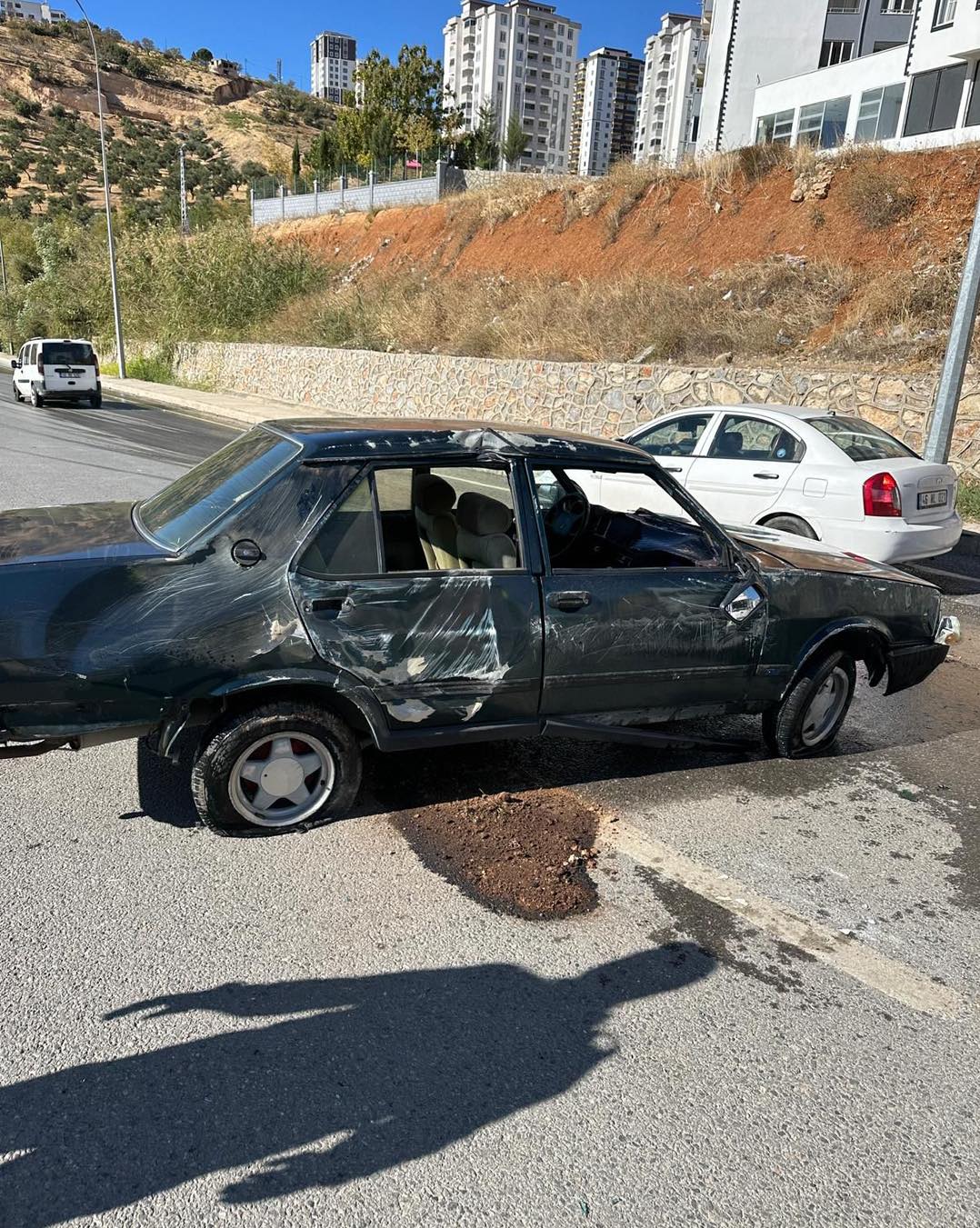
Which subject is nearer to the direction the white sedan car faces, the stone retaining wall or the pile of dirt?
the stone retaining wall

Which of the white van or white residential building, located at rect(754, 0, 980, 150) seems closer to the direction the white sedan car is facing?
the white van

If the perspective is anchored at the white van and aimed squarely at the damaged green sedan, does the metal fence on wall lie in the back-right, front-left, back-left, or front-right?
back-left

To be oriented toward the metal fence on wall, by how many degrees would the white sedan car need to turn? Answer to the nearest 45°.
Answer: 0° — it already faces it

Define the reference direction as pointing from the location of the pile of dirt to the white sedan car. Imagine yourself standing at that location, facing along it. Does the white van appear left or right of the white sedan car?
left

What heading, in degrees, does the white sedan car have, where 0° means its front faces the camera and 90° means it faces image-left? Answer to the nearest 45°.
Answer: approximately 135°

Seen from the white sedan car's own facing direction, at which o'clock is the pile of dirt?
The pile of dirt is roughly at 8 o'clock from the white sedan car.

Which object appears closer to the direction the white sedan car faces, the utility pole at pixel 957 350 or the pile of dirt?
the utility pole

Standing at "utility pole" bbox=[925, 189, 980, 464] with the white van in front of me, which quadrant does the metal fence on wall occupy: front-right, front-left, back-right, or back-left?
front-right

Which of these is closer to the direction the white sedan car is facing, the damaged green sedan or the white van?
the white van

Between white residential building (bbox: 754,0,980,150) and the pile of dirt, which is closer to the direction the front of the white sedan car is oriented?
the white residential building

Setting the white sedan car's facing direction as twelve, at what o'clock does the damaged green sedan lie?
The damaged green sedan is roughly at 8 o'clock from the white sedan car.

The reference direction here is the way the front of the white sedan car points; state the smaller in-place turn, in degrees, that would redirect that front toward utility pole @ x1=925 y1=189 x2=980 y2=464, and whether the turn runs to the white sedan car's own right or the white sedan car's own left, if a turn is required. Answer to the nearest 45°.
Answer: approximately 135° to the white sedan car's own right

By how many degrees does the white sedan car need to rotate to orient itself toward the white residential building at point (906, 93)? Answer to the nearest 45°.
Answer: approximately 45° to its right

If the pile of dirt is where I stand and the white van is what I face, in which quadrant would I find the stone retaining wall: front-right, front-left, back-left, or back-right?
front-right

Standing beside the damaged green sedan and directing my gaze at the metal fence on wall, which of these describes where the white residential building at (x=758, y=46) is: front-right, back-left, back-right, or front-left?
front-right

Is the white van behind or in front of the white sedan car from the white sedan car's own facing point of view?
in front

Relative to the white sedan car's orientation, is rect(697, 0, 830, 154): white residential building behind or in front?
in front
